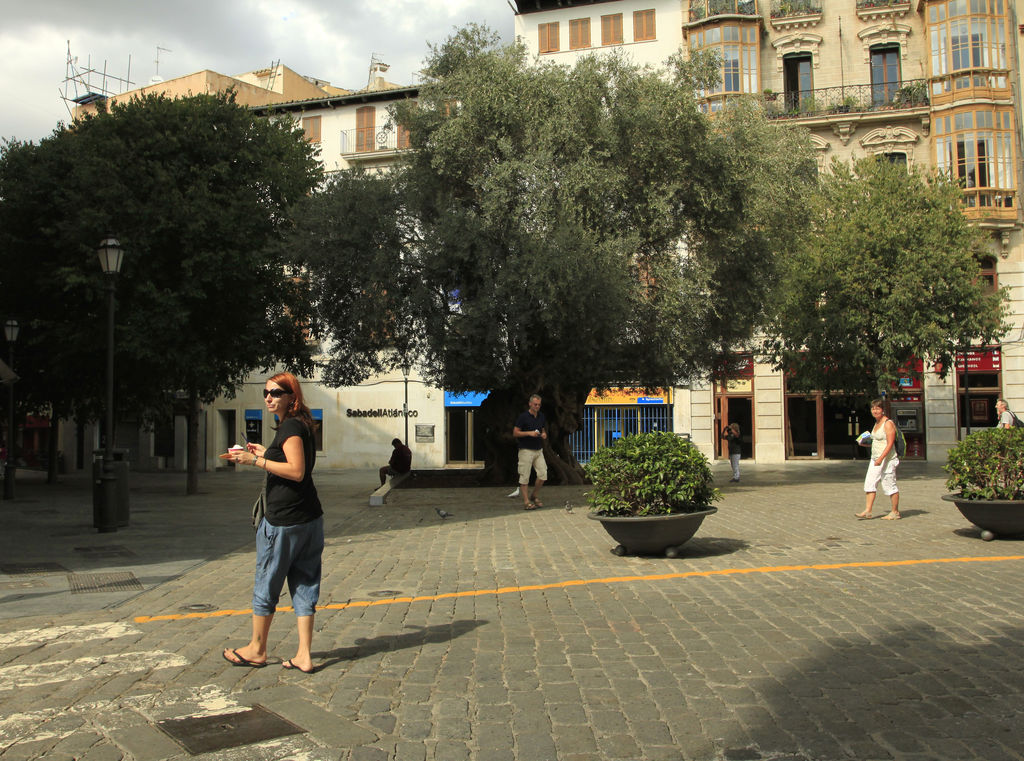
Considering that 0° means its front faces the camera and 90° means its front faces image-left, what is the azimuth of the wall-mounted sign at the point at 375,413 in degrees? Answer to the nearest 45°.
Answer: approximately 0°

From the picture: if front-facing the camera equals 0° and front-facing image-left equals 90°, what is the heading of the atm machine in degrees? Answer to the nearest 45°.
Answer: approximately 0°

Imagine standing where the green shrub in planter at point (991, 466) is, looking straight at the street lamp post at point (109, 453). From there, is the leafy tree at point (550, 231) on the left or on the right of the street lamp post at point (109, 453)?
right

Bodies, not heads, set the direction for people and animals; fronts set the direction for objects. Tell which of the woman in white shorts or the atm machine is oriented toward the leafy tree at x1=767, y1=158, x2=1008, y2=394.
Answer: the atm machine

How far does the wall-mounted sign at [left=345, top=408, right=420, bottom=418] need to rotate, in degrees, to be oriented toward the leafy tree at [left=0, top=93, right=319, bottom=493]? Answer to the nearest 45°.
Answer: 0° — it already faces it

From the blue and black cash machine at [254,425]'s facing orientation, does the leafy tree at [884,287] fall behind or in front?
in front

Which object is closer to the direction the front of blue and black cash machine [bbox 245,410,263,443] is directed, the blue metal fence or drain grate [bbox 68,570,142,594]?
the drain grate

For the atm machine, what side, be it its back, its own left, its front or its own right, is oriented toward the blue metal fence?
right

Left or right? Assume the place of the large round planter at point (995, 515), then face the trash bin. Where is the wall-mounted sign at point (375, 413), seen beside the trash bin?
right

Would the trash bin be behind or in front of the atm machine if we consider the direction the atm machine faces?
in front

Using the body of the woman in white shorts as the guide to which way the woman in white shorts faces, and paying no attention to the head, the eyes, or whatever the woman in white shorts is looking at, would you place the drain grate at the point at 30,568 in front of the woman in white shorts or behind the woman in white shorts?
in front
